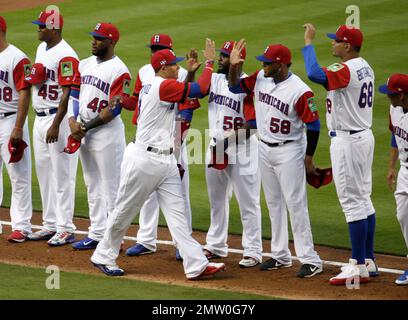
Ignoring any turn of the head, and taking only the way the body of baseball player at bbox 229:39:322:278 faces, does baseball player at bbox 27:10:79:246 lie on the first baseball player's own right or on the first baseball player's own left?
on the first baseball player's own right

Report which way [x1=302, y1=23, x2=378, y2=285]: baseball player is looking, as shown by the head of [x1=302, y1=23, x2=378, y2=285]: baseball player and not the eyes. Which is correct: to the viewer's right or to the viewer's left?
to the viewer's left

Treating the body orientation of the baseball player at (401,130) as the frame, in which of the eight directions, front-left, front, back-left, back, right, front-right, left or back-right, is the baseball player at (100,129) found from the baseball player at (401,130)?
front-right

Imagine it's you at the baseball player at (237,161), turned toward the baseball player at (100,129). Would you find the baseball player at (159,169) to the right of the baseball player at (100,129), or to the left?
left

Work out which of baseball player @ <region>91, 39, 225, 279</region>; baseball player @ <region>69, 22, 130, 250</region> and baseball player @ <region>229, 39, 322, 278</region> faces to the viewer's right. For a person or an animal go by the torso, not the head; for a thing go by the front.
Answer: baseball player @ <region>91, 39, 225, 279</region>

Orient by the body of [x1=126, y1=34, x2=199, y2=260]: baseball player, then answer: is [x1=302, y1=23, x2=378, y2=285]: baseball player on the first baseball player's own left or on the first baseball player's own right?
on the first baseball player's own left

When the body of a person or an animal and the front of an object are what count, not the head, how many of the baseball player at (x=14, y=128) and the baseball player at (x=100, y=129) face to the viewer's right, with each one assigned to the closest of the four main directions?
0

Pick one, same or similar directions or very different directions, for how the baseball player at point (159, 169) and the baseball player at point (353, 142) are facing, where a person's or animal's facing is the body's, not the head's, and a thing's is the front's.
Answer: very different directions

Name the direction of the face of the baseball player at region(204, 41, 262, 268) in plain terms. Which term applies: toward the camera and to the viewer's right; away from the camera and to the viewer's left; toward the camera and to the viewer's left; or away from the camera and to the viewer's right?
toward the camera and to the viewer's left

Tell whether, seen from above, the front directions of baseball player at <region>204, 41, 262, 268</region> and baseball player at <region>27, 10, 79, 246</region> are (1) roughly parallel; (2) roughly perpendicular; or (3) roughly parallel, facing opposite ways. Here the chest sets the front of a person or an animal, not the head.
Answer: roughly parallel

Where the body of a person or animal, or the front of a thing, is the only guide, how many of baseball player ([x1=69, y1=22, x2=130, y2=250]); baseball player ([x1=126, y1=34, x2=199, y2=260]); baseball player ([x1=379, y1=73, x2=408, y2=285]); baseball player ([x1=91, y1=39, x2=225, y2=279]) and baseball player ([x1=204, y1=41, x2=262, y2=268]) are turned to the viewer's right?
1

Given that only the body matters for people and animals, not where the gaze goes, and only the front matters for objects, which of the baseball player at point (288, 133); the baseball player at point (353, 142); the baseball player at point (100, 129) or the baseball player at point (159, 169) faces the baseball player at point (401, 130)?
the baseball player at point (159, 169)
